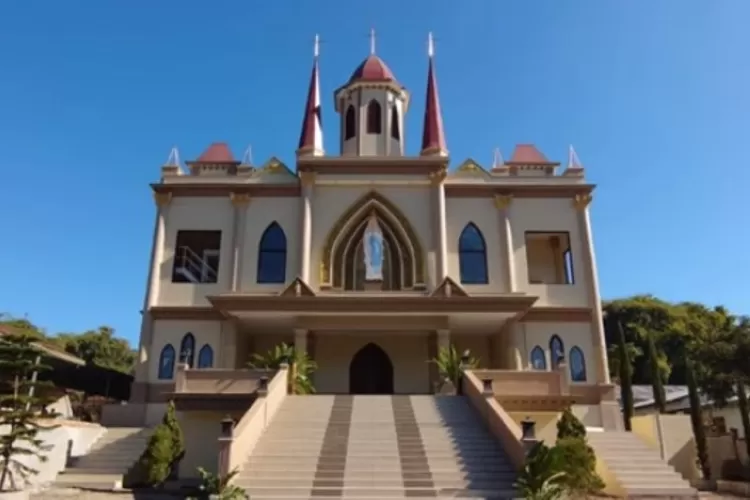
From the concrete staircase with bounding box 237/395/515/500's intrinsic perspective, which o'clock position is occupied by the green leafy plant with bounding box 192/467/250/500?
The green leafy plant is roughly at 2 o'clock from the concrete staircase.

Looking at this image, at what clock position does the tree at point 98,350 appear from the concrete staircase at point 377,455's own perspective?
The tree is roughly at 5 o'clock from the concrete staircase.

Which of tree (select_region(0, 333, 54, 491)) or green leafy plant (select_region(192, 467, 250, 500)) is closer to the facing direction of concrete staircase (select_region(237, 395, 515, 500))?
the green leafy plant

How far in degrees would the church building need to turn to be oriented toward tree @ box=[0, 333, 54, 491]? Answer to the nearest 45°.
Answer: approximately 45° to its right

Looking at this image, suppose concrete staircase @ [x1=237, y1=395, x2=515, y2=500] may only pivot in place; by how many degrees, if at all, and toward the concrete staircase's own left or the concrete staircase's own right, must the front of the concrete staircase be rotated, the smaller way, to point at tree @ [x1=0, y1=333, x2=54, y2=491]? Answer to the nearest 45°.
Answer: approximately 90° to the concrete staircase's own right

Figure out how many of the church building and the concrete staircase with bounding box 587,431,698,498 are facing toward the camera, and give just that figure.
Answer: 2

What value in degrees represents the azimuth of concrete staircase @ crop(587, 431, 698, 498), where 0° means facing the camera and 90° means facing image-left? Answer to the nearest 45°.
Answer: approximately 0°

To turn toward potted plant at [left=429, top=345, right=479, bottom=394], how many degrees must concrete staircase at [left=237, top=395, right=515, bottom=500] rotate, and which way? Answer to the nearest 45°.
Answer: approximately 135° to its left

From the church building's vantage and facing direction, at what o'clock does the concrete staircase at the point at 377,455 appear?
The concrete staircase is roughly at 12 o'clock from the church building.
